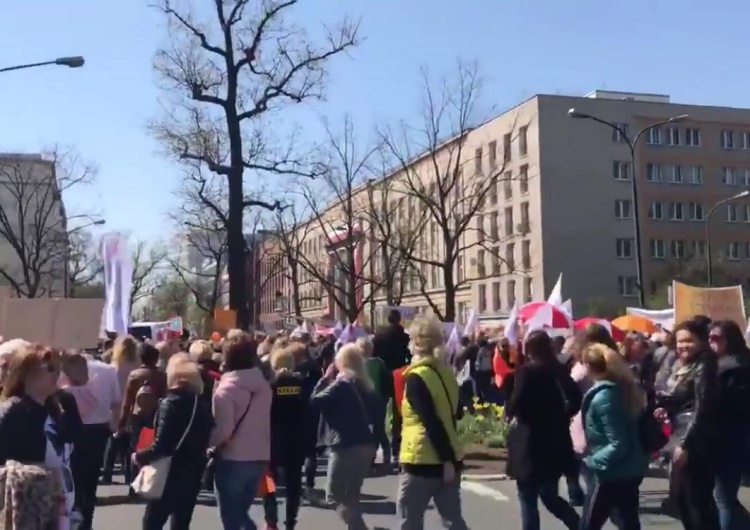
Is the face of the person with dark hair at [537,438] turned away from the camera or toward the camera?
away from the camera

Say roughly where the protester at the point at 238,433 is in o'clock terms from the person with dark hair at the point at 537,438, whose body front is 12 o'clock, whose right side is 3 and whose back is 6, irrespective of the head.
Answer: The protester is roughly at 10 o'clock from the person with dark hair.

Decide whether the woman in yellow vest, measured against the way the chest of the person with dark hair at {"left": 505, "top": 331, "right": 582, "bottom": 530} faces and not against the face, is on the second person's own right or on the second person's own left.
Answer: on the second person's own left

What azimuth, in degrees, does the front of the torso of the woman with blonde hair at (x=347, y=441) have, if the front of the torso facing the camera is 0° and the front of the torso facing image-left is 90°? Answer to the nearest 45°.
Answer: approximately 135°

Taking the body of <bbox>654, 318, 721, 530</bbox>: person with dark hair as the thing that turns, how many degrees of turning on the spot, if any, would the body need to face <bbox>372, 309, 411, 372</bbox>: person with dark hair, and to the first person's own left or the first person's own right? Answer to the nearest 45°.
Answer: approximately 90° to the first person's own right

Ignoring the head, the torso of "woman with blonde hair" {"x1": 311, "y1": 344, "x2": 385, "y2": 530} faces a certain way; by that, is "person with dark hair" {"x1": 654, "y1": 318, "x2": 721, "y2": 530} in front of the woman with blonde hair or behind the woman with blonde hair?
behind

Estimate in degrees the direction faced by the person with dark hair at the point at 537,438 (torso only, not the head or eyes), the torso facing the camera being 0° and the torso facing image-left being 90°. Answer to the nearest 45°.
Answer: approximately 135°

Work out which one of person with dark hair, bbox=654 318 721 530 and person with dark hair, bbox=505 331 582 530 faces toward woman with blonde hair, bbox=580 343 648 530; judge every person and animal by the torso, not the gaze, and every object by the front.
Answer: person with dark hair, bbox=654 318 721 530

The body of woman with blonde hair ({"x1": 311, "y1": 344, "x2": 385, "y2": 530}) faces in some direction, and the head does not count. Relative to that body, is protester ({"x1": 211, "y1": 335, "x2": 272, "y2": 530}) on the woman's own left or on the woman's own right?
on the woman's own left
